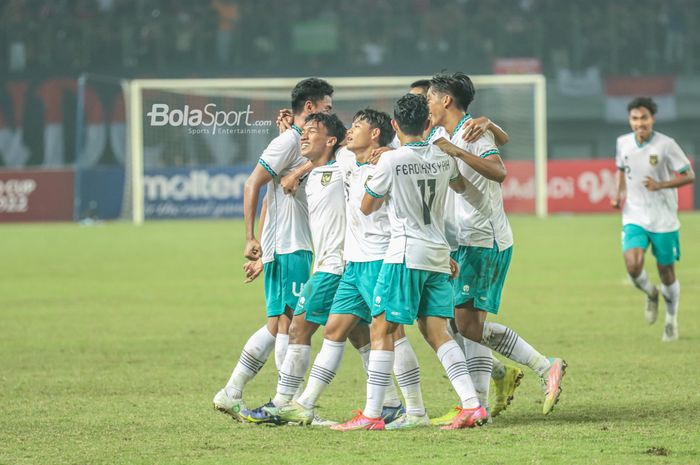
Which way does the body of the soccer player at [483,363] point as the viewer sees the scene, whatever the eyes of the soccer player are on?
to the viewer's left

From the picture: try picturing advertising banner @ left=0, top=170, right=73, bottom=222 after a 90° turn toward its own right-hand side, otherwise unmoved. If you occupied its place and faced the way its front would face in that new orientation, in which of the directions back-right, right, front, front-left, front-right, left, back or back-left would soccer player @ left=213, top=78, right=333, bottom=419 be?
left

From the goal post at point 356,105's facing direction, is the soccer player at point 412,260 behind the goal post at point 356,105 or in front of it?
in front

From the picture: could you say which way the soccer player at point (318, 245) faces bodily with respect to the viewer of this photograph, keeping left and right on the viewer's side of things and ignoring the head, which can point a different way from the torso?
facing the viewer and to the left of the viewer

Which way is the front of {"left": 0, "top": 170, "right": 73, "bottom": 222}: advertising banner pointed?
toward the camera

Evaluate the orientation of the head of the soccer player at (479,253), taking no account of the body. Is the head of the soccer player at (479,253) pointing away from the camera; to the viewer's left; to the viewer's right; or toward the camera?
to the viewer's left

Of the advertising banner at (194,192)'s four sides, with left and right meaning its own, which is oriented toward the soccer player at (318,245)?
front

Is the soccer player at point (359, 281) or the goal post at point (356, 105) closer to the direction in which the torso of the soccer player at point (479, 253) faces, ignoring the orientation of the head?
the soccer player

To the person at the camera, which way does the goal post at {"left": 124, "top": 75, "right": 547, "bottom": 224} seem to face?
facing the viewer

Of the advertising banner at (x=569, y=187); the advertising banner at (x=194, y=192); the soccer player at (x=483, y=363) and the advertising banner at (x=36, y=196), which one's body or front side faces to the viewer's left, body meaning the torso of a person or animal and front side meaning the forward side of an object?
the soccer player

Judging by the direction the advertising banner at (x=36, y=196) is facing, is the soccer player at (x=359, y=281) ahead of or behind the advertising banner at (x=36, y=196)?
ahead
